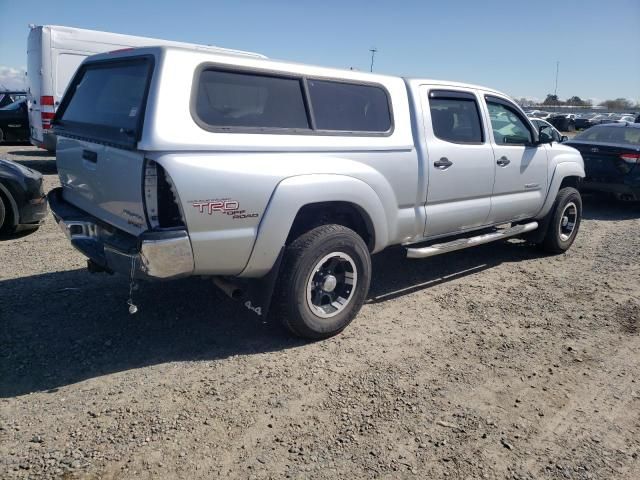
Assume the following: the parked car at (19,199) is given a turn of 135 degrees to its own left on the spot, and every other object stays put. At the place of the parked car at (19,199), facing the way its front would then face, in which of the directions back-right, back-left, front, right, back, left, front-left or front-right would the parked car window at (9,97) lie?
front-right

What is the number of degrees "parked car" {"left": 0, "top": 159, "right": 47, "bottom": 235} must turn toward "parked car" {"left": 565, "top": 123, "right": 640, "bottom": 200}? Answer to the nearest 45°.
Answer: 0° — it already faces it

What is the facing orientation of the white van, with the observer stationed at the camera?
facing away from the viewer and to the right of the viewer

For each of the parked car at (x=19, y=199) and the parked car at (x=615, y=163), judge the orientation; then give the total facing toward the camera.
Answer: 0

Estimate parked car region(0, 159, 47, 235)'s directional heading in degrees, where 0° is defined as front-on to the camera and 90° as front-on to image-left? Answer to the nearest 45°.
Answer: approximately 270°

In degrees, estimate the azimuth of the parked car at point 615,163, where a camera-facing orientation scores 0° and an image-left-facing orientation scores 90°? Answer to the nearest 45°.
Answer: approximately 225°

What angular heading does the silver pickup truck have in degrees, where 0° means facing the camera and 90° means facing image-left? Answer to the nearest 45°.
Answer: approximately 225°
